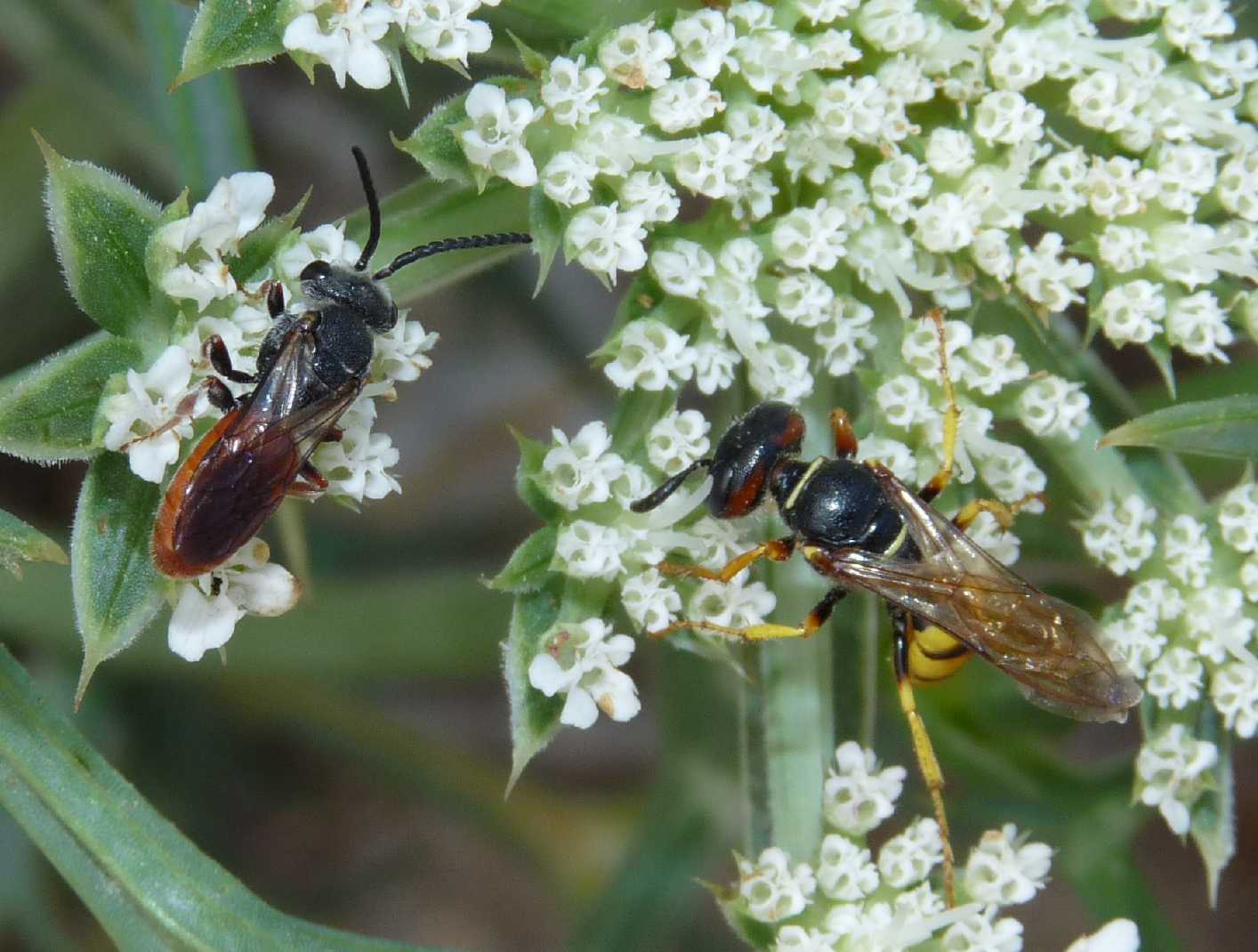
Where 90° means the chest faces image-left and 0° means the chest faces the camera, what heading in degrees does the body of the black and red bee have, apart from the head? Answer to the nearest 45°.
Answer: approximately 225°

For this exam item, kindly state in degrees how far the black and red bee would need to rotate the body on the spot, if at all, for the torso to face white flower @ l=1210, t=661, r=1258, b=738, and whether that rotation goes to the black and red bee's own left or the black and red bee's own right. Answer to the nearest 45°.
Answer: approximately 45° to the black and red bee's own right

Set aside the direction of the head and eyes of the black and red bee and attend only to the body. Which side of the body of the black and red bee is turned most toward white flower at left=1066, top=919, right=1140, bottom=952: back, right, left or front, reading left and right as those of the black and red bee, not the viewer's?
right

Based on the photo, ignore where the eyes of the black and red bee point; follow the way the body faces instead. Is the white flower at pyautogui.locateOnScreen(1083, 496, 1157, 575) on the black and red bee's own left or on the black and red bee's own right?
on the black and red bee's own right
